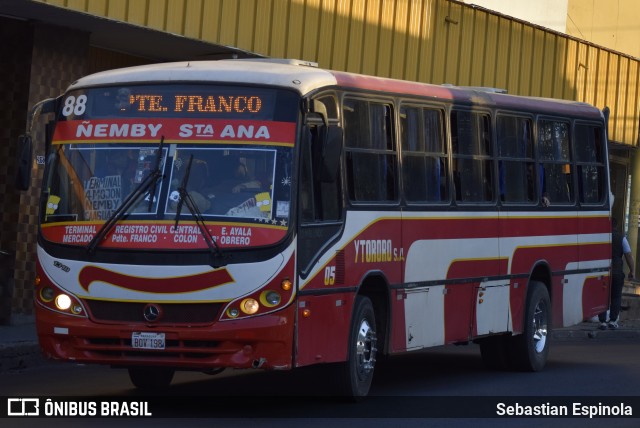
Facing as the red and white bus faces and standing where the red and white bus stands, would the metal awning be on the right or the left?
on its right

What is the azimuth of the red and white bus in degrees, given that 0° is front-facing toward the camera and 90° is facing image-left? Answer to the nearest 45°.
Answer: approximately 45°
